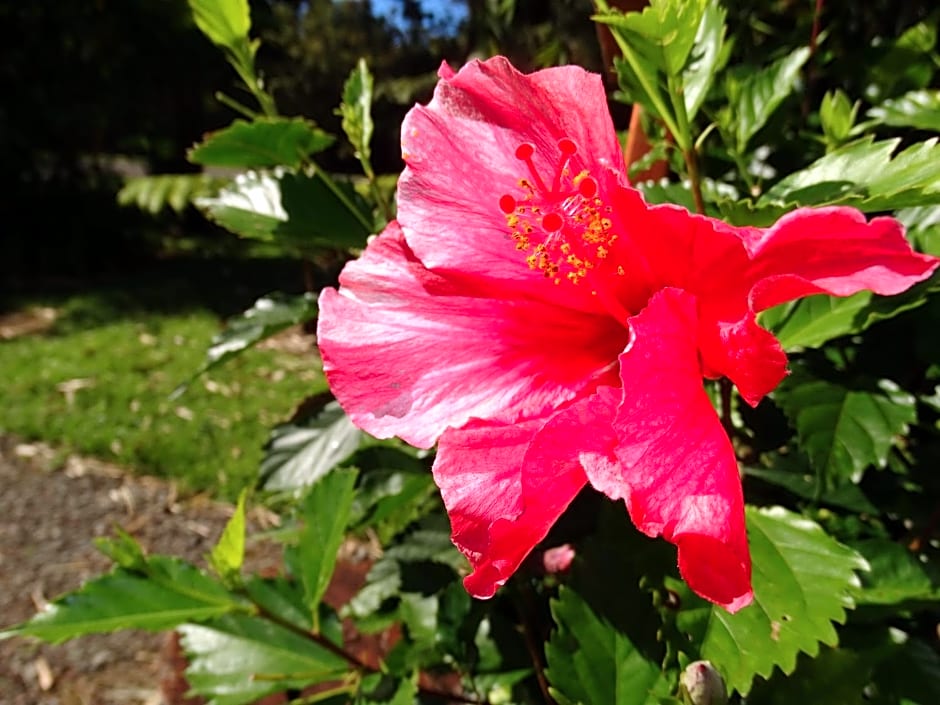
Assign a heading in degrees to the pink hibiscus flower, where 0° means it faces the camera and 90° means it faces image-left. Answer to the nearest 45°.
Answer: approximately 45°
